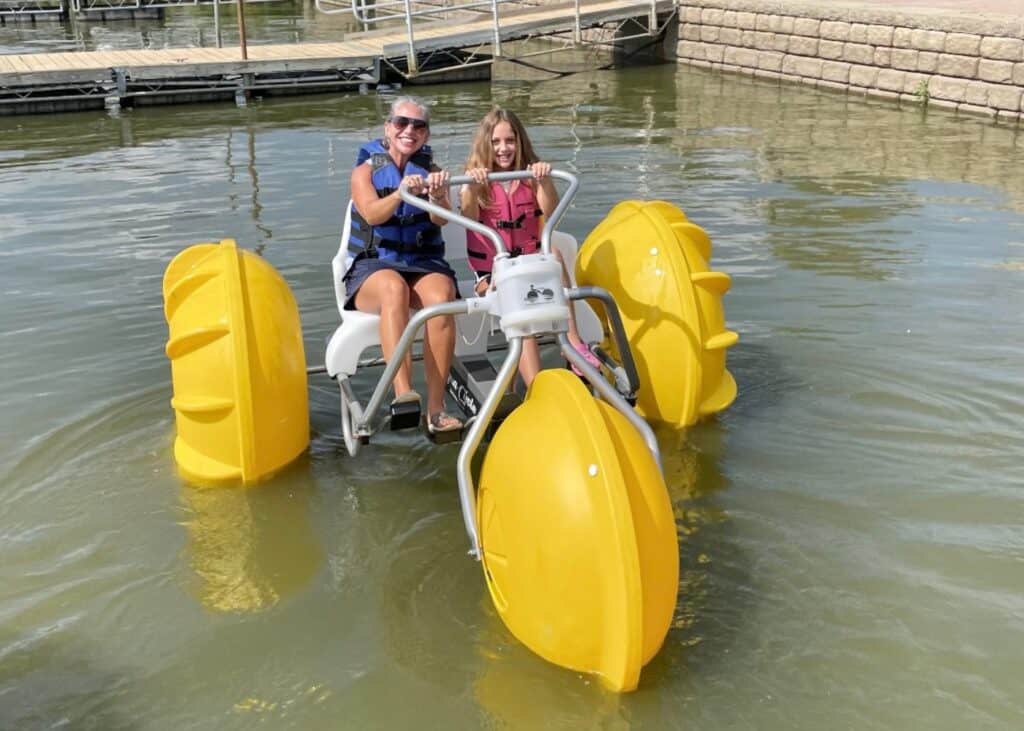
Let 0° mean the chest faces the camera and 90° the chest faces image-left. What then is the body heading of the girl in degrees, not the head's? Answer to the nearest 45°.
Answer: approximately 0°

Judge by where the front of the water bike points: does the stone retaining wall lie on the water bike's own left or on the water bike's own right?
on the water bike's own left

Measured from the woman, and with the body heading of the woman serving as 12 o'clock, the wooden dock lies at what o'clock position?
The wooden dock is roughly at 7 o'clock from the woman.

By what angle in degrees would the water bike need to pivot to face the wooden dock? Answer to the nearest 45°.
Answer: approximately 135° to its left

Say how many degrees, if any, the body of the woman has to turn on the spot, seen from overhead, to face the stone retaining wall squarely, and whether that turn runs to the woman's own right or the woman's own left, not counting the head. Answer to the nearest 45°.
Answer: approximately 90° to the woman's own left

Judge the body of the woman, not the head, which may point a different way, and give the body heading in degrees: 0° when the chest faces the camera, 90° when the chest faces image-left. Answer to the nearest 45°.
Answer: approximately 315°

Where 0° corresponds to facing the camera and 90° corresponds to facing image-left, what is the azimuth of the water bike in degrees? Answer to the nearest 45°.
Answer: approximately 315°
